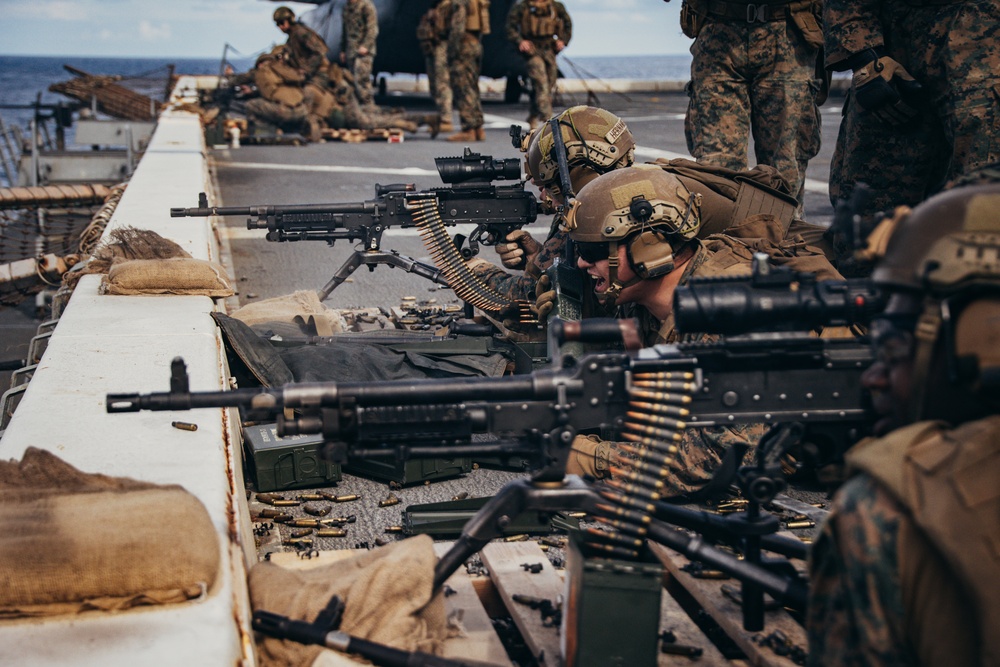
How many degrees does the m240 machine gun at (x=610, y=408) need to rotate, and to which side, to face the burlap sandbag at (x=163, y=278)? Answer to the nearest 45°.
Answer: approximately 45° to its right

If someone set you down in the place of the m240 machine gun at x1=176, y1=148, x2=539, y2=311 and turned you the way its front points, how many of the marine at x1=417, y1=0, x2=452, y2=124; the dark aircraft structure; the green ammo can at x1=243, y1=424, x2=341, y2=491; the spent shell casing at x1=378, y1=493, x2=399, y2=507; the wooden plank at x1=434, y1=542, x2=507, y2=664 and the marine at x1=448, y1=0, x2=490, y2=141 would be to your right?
3

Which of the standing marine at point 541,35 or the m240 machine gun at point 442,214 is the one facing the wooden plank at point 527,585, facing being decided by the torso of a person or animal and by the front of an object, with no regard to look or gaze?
the standing marine

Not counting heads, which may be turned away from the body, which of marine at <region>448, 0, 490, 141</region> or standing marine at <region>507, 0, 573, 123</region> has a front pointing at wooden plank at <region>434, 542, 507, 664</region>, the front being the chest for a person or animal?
the standing marine

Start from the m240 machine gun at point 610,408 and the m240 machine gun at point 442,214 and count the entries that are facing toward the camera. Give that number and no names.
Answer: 0

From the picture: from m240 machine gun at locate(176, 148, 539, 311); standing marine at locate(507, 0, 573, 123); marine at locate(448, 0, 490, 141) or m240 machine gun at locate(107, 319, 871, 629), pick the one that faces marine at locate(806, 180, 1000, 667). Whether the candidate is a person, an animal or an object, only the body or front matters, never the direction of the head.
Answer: the standing marine

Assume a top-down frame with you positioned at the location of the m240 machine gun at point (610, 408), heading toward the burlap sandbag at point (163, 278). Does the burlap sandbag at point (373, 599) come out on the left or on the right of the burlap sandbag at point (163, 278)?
left

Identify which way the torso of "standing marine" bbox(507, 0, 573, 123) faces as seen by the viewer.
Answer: toward the camera

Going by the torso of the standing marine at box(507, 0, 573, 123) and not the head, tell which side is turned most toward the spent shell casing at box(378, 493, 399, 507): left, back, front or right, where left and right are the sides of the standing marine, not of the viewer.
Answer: front

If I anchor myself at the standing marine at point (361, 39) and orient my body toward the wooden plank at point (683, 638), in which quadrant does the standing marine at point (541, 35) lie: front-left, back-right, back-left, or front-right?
front-left

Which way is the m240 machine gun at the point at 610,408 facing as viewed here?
to the viewer's left

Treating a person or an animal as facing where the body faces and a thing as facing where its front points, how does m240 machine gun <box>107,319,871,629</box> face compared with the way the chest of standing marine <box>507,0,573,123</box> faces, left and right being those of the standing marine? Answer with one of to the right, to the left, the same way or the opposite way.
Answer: to the right

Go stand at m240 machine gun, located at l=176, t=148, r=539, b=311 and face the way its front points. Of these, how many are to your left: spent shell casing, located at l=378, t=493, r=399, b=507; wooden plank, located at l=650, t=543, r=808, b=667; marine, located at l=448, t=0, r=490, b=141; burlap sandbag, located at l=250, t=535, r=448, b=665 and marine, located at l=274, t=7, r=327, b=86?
3
